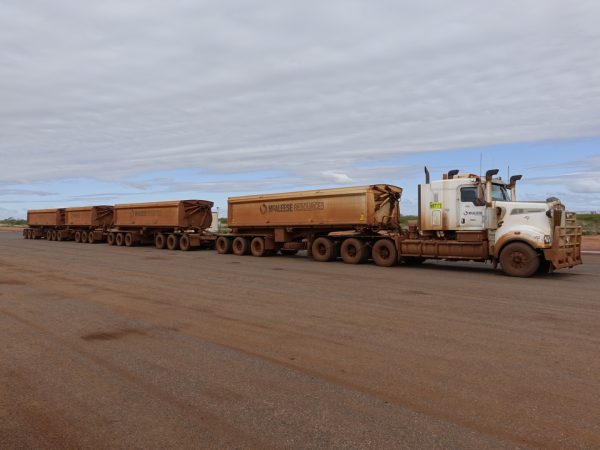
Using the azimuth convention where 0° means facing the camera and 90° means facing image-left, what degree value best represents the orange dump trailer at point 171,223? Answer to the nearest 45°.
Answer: approximately 315°

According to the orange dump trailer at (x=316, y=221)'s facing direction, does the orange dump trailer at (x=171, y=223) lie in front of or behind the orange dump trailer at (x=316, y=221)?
behind

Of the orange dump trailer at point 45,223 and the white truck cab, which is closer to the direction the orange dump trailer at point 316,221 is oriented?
the white truck cab

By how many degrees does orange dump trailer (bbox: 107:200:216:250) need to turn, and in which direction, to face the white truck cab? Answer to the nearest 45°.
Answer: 0° — it already faces it

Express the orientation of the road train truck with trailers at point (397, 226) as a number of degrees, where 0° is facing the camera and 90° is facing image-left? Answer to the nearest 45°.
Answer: approximately 315°

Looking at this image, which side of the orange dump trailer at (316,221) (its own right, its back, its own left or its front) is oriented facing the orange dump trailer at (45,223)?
back

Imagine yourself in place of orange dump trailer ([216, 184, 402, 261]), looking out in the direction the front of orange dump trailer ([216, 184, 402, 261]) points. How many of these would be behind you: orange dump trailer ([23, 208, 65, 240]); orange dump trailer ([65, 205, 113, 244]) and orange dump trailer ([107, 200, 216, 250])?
3

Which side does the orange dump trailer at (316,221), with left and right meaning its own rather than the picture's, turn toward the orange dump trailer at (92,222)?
back

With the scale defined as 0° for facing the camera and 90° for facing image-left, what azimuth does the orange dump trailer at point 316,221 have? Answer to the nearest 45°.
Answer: approximately 315°

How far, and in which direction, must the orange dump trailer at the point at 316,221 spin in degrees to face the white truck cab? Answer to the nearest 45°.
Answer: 0° — it already faces it

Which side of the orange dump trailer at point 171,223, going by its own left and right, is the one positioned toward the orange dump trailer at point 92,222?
back

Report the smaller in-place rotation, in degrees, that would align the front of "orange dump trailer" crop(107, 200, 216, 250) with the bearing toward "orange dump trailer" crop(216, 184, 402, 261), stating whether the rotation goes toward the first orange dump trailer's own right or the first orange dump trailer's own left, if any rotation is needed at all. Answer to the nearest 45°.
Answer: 0° — it already faces it
